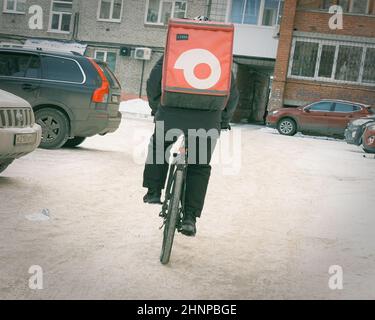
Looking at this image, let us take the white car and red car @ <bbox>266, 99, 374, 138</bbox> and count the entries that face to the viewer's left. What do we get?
1

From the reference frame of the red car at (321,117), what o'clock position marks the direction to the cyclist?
The cyclist is roughly at 9 o'clock from the red car.

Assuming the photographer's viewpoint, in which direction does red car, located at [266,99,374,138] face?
facing to the left of the viewer

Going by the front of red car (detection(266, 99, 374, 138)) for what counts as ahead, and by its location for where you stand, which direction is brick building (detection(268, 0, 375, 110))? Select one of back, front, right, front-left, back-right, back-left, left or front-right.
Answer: right

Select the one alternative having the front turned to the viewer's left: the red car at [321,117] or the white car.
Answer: the red car

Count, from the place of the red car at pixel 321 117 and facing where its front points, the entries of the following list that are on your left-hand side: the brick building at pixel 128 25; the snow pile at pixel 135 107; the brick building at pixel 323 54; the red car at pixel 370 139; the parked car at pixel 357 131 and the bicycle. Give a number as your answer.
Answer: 3

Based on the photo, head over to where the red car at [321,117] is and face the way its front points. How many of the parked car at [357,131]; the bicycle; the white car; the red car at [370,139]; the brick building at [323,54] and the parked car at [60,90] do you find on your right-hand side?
1

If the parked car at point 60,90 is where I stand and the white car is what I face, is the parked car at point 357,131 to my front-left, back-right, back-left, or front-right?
back-left

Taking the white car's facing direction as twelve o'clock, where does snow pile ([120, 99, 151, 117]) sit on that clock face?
The snow pile is roughly at 8 o'clock from the white car.

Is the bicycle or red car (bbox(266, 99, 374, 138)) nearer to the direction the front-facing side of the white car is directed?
the bicycle

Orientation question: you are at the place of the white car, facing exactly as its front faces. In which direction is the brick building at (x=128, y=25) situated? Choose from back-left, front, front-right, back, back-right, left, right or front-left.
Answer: back-left

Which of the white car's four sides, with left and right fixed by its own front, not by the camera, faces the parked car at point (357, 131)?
left

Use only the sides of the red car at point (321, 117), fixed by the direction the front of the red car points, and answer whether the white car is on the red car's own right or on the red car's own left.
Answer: on the red car's own left

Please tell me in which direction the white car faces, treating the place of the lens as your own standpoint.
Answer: facing the viewer and to the right of the viewer

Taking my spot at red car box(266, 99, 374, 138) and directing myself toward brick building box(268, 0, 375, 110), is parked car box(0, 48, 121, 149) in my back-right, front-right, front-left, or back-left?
back-left
